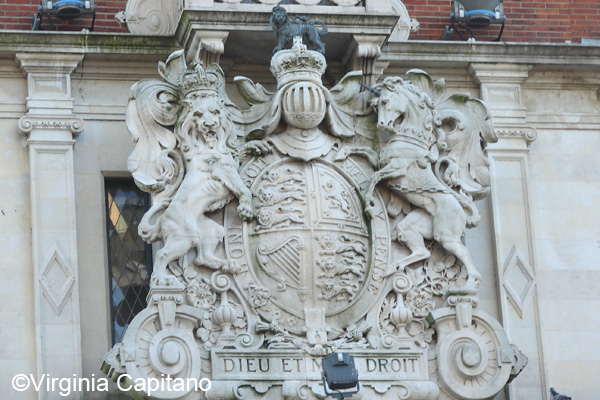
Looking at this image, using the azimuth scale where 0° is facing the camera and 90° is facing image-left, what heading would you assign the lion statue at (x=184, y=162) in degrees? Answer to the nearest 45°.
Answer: approximately 315°

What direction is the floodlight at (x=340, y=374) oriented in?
away from the camera
